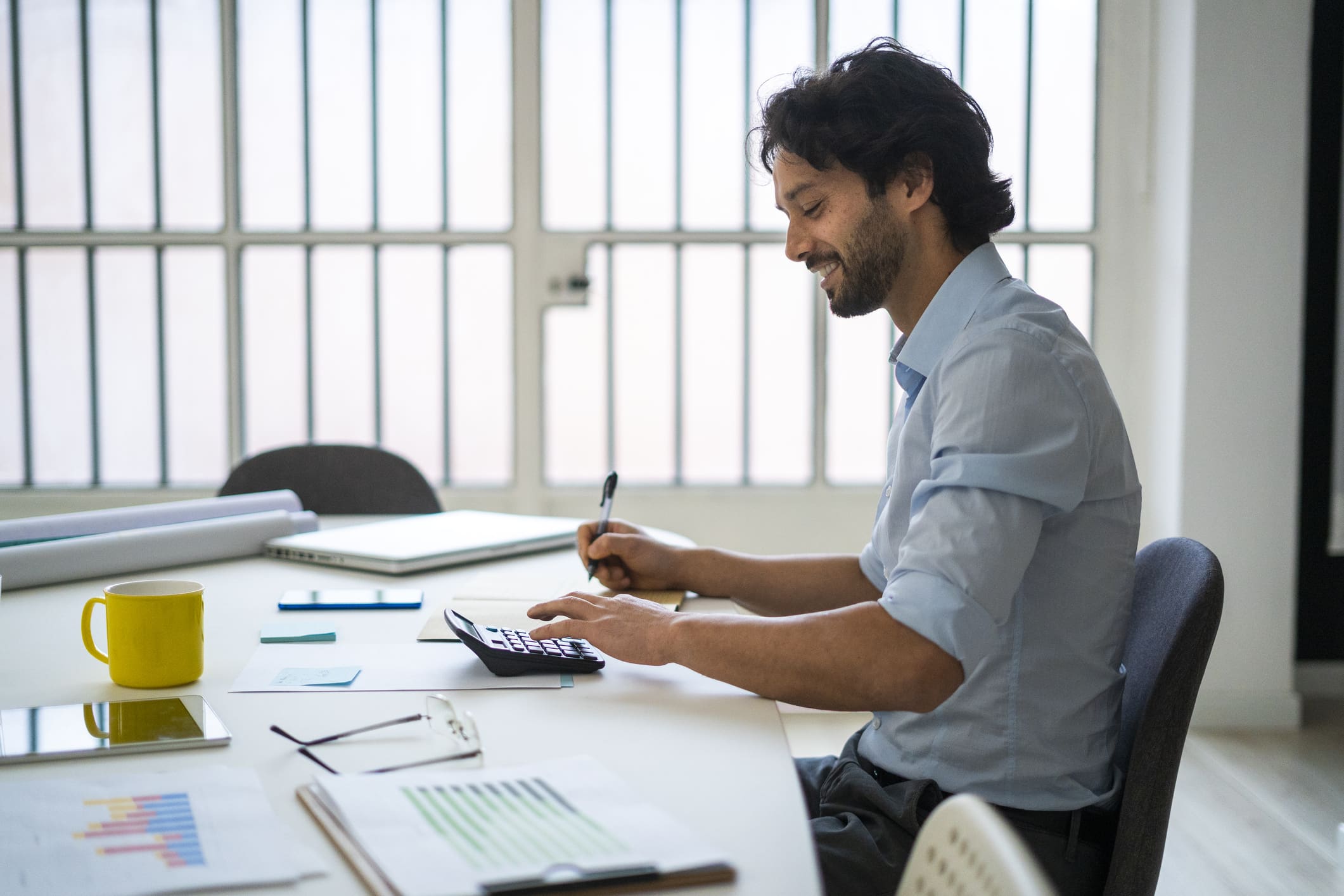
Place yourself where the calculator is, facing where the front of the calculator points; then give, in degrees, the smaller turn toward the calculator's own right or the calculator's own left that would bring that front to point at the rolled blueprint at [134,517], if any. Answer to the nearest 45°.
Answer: approximately 135° to the calculator's own left

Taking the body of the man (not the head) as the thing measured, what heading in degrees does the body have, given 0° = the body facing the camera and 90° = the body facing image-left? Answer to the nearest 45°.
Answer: approximately 90°

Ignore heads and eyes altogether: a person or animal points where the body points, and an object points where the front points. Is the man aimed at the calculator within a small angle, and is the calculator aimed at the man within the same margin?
yes

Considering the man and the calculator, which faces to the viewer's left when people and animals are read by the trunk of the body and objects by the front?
the man

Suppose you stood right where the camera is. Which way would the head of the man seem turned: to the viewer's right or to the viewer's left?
to the viewer's left

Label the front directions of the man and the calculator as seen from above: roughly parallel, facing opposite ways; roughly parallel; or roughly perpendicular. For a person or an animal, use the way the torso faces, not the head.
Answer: roughly parallel, facing opposite ways

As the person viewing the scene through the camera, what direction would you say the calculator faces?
facing to the right of the viewer

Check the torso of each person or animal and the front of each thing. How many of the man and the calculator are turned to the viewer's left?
1
